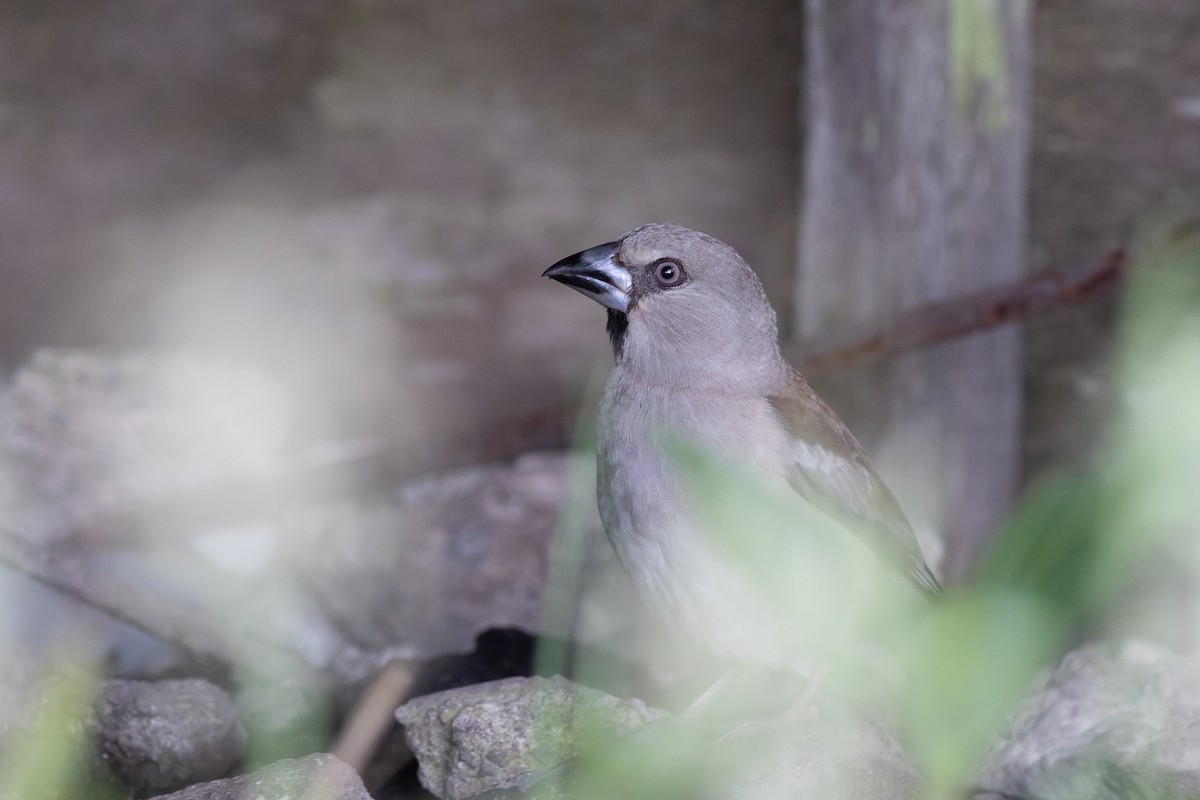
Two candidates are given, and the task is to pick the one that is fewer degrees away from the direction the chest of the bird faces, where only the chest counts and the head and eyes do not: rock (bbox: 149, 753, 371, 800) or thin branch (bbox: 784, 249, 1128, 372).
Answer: the rock

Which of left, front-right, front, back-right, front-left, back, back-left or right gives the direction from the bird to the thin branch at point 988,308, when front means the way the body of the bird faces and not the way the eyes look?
back-right

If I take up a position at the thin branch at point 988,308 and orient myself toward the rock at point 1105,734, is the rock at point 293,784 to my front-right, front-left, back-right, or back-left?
front-right

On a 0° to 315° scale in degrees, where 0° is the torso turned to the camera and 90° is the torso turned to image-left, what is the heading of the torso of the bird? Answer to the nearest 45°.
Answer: approximately 90°

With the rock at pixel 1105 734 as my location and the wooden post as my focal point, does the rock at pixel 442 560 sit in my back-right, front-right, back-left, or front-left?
front-left

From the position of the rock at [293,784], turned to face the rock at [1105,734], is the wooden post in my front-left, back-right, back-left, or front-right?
front-left

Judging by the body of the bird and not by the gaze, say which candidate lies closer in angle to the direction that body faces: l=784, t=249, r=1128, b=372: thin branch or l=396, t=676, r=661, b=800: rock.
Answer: the rock

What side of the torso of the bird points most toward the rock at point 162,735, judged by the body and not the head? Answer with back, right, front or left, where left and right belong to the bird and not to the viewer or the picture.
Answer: front

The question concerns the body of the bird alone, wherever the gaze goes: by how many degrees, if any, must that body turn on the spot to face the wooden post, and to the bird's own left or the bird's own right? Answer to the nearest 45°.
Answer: approximately 135° to the bird's own right

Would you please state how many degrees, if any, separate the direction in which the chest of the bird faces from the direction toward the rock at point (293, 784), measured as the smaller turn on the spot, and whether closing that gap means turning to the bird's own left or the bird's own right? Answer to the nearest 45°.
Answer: approximately 45° to the bird's own left

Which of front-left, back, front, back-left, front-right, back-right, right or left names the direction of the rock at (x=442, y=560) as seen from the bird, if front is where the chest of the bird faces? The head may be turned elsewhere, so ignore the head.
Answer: front-right
